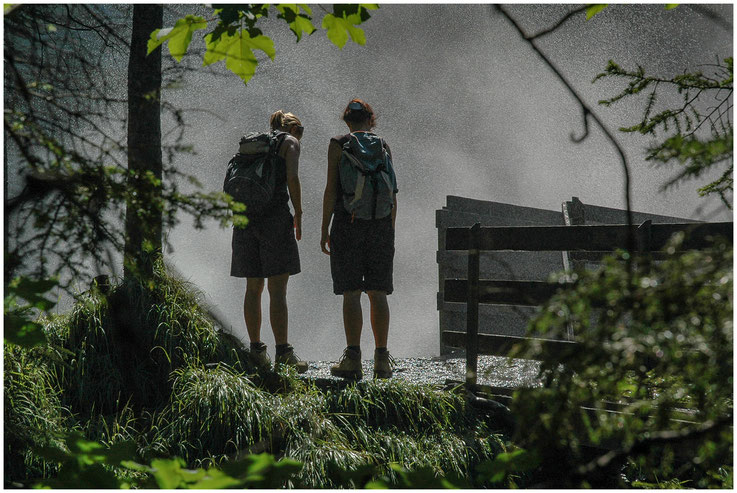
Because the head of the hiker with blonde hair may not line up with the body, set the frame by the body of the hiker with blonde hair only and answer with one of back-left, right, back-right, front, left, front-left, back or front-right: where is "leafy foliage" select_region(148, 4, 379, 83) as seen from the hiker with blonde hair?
back-right

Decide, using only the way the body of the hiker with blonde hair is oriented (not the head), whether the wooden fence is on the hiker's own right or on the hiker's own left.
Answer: on the hiker's own right

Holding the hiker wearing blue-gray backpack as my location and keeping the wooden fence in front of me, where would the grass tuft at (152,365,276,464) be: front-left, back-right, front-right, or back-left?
back-right

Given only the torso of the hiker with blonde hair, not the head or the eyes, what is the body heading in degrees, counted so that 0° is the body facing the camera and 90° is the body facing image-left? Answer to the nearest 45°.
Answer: approximately 225°
